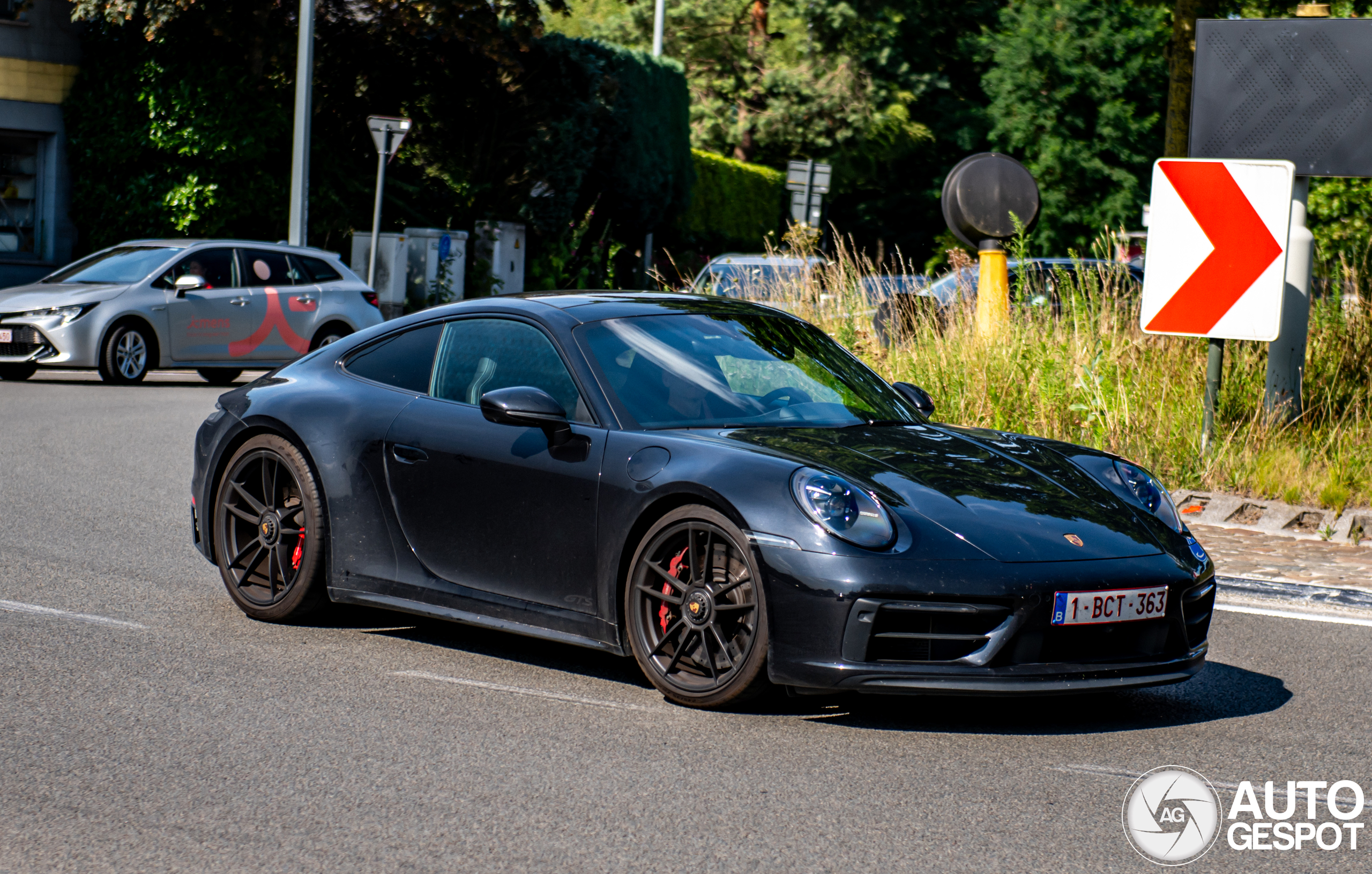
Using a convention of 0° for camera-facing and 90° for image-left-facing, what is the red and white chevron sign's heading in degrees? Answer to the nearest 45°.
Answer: approximately 0°

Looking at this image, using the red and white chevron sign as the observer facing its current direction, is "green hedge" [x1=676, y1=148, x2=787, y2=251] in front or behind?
behind

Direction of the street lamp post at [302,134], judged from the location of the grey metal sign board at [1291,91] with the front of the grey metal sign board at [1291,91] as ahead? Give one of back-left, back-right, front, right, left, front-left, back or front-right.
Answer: back-right

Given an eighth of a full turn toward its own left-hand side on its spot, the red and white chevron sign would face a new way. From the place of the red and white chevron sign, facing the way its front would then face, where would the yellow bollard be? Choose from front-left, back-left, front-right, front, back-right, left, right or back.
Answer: back
